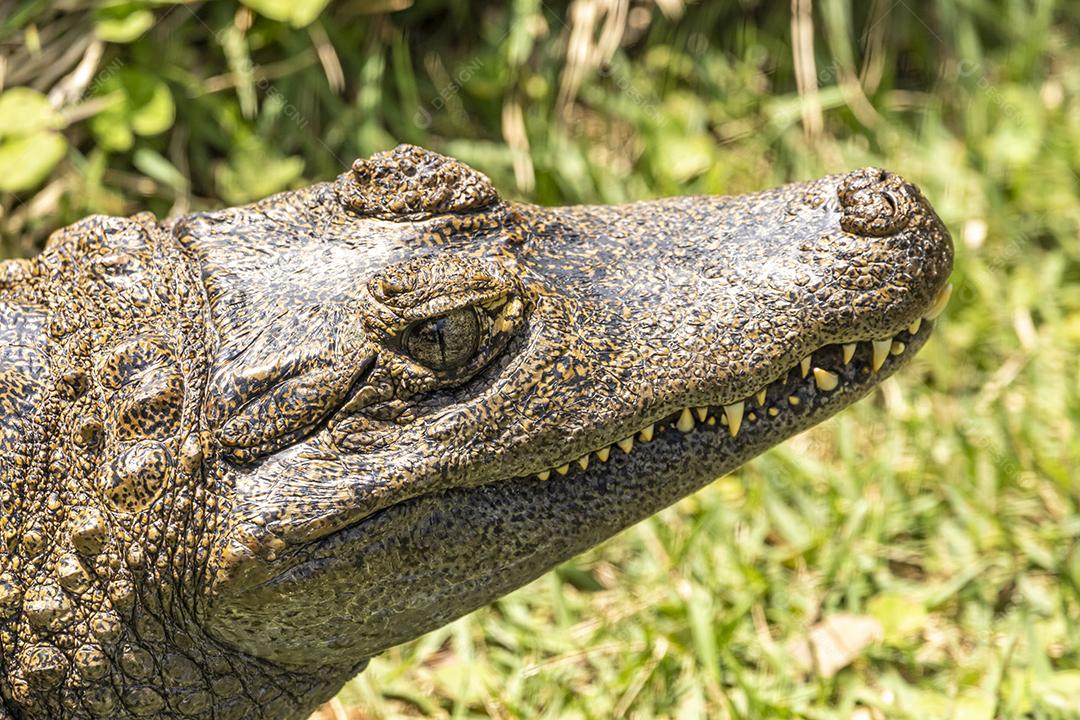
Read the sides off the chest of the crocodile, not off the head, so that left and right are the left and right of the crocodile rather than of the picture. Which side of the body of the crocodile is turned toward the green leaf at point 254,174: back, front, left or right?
left

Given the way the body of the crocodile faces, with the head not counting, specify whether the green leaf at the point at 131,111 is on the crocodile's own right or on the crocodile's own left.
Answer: on the crocodile's own left

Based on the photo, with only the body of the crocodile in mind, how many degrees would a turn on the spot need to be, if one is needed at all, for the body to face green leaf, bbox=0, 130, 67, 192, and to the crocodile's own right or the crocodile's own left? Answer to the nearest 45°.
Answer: approximately 135° to the crocodile's own left

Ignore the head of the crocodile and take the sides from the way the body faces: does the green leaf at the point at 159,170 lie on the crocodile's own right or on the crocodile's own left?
on the crocodile's own left

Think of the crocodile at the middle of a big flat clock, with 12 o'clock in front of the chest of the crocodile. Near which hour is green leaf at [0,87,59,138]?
The green leaf is roughly at 8 o'clock from the crocodile.

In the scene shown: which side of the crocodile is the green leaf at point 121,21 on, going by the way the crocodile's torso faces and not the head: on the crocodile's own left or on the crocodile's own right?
on the crocodile's own left

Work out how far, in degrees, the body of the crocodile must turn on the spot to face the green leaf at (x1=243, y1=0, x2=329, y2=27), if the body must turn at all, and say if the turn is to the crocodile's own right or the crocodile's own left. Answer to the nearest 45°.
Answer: approximately 90° to the crocodile's own left

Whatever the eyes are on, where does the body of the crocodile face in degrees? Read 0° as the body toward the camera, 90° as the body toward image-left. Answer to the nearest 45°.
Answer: approximately 270°
